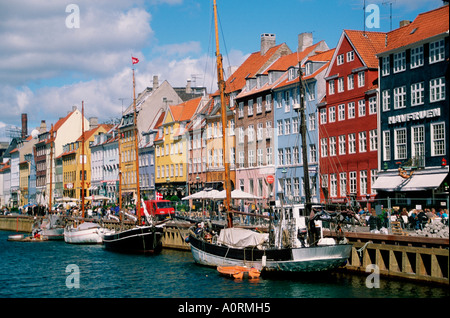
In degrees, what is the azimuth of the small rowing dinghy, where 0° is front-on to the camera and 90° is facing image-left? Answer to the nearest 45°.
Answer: approximately 90°

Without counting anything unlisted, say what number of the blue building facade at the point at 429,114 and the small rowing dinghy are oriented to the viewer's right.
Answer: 0

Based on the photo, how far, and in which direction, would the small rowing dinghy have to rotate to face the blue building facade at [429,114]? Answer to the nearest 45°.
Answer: approximately 135° to its right

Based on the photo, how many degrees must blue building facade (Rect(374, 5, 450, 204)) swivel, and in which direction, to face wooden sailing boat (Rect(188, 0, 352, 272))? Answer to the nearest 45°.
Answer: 0° — it already faces it

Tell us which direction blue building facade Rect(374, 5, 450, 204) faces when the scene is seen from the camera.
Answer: facing the viewer and to the left of the viewer

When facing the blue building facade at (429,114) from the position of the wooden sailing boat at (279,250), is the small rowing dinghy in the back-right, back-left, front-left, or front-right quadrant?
back-left

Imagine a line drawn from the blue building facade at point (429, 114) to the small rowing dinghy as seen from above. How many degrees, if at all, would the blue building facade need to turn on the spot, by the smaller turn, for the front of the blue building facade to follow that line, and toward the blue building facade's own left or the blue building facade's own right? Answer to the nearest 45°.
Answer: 0° — it already faces it
